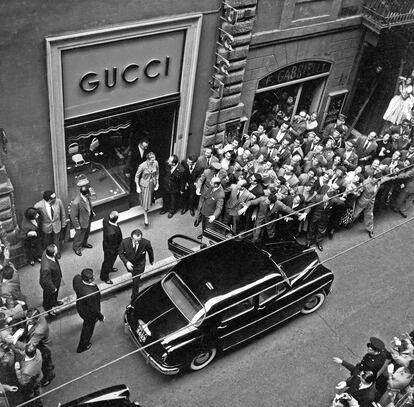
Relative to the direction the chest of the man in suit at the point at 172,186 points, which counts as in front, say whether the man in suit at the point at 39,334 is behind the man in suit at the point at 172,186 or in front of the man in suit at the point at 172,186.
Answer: in front

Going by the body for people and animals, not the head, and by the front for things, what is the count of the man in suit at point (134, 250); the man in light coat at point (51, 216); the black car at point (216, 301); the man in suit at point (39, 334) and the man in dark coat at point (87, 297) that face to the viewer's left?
1

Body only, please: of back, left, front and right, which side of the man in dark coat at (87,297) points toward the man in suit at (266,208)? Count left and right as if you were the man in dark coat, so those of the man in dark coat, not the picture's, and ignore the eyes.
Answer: front

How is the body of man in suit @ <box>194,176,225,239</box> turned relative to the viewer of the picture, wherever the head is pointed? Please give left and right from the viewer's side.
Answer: facing the viewer and to the left of the viewer

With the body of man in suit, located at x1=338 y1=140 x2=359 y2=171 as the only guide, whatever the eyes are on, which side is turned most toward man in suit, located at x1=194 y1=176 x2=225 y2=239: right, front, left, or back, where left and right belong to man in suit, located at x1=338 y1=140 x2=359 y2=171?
front

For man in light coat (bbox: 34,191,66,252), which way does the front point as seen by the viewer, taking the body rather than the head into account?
toward the camera

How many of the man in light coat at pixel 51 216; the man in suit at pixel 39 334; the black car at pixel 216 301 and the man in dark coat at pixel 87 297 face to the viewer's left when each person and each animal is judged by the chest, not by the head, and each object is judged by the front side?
1

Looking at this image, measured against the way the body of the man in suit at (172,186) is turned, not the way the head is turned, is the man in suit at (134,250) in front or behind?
in front

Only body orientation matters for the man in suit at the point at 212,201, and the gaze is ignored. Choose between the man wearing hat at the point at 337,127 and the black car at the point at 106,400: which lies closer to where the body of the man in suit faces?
the black car

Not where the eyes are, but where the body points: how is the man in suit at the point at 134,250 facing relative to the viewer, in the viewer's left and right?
facing the viewer

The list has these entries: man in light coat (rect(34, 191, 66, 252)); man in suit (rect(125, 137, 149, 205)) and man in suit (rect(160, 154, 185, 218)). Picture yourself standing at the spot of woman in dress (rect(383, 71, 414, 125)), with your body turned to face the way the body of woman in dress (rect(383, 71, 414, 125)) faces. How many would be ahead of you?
3
